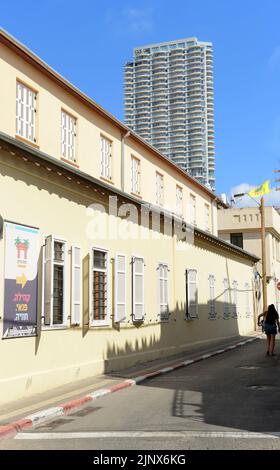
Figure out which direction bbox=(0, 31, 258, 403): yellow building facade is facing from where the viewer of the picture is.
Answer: facing the viewer and to the right of the viewer

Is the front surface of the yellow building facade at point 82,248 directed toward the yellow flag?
no
